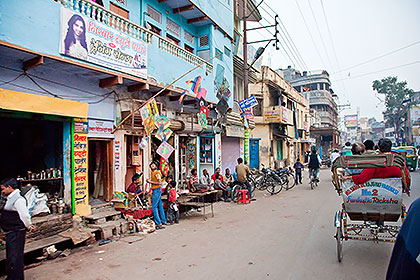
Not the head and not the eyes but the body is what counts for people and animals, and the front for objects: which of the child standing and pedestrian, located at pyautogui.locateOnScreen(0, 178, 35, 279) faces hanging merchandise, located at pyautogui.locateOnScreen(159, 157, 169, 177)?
the child standing

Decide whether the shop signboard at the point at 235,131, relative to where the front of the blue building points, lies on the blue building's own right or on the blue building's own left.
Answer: on the blue building's own left

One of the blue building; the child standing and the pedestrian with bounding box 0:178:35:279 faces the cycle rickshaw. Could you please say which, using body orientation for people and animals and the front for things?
the blue building

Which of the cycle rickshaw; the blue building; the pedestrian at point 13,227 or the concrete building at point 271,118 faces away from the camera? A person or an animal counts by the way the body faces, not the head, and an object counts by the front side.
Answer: the cycle rickshaw

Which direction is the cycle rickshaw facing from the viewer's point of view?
away from the camera
